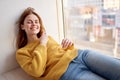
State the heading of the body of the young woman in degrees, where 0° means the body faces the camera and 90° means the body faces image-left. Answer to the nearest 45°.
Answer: approximately 315°

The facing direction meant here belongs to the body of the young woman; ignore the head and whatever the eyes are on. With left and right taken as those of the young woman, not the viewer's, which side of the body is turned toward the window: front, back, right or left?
left
